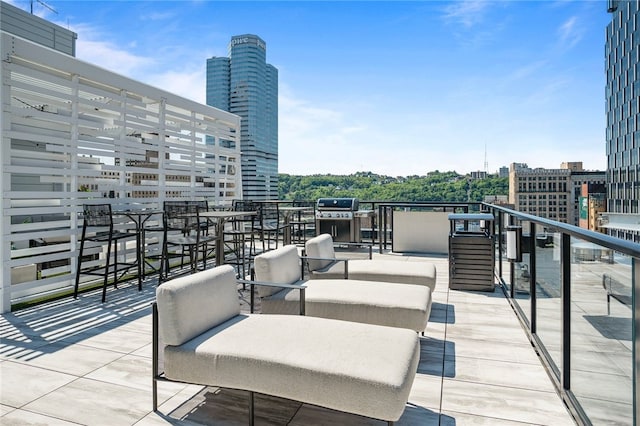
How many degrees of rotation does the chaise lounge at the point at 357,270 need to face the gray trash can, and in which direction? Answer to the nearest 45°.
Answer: approximately 45° to its left

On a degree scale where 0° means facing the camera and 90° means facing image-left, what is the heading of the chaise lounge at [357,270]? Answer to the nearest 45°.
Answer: approximately 270°

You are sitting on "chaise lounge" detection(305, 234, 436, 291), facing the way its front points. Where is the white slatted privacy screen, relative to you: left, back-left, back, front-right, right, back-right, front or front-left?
back

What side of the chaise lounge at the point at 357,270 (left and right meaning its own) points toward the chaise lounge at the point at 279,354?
right

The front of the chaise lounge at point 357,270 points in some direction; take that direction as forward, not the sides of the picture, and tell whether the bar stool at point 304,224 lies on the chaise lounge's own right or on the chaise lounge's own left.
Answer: on the chaise lounge's own left

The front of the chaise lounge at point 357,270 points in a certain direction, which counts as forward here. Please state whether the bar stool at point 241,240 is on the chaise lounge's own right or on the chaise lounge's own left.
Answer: on the chaise lounge's own left

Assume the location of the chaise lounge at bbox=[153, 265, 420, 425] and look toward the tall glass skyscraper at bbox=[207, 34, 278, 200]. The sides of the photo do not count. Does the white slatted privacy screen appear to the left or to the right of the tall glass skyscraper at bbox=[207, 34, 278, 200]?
left

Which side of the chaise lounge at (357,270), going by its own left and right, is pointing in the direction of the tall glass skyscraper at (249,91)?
left

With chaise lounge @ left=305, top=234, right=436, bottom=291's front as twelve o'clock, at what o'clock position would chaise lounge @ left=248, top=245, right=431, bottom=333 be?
chaise lounge @ left=248, top=245, right=431, bottom=333 is roughly at 3 o'clock from chaise lounge @ left=305, top=234, right=436, bottom=291.
